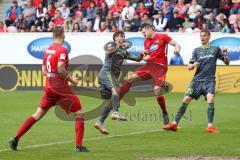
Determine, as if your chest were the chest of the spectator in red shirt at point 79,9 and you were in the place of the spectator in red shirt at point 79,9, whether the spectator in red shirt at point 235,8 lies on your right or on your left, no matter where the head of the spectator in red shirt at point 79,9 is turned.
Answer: on your left

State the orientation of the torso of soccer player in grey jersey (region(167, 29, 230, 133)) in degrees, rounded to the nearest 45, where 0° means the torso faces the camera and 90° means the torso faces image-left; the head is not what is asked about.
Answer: approximately 0°

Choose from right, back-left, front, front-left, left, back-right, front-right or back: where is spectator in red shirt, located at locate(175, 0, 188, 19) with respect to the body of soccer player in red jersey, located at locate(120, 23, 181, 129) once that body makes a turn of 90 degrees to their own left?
back-left

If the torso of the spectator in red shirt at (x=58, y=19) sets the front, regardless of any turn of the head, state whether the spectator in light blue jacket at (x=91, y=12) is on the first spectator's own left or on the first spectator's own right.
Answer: on the first spectator's own left

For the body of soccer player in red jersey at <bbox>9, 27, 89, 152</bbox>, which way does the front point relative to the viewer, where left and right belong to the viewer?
facing away from the viewer and to the right of the viewer

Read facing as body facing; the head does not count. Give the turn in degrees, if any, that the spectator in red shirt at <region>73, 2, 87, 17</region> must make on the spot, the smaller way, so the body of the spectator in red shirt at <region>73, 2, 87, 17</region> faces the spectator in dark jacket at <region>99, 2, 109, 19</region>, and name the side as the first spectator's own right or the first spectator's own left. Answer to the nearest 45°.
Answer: approximately 45° to the first spectator's own left

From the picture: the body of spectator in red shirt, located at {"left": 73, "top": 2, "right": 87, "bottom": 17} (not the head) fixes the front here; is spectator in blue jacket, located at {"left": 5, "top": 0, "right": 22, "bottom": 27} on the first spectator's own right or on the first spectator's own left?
on the first spectator's own right
